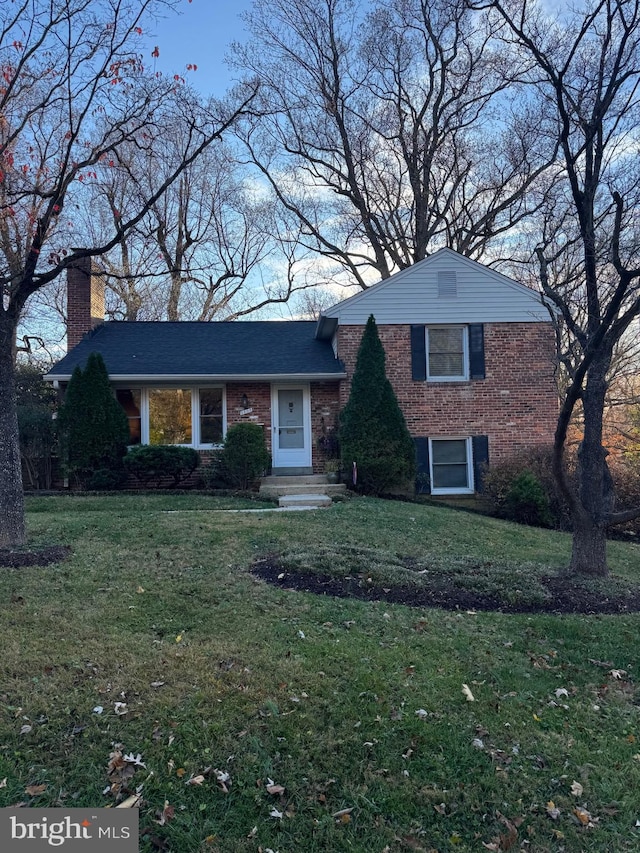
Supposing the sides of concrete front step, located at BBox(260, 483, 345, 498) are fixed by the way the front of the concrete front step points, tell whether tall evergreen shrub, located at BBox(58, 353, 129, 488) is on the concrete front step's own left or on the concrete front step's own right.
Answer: on the concrete front step's own right

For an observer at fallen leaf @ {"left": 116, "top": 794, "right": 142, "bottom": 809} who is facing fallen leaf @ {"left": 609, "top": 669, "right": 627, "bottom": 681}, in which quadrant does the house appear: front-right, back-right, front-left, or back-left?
front-left

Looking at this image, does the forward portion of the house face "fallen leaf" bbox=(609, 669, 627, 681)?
yes

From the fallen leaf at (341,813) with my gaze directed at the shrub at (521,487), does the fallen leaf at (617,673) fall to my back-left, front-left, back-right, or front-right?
front-right

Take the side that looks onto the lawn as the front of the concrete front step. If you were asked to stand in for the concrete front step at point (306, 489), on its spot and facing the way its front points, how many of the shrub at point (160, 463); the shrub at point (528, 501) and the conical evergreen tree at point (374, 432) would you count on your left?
2

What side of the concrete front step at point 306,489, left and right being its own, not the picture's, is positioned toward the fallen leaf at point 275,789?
front

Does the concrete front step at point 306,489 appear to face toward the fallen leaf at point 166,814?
yes

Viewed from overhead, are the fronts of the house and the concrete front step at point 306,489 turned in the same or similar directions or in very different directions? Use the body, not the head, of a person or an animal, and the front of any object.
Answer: same or similar directions

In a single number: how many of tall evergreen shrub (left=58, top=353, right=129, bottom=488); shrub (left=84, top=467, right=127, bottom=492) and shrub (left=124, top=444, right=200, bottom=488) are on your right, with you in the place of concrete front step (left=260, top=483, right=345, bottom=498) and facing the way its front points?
3

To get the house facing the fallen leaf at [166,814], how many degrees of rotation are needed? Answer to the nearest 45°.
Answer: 0° — it already faces it

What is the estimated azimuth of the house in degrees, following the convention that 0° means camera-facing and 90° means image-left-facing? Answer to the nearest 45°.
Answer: approximately 0°

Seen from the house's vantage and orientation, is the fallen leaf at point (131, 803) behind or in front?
in front

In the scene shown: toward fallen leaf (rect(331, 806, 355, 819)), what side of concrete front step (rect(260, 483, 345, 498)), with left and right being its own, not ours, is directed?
front

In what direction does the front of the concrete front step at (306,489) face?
toward the camera
